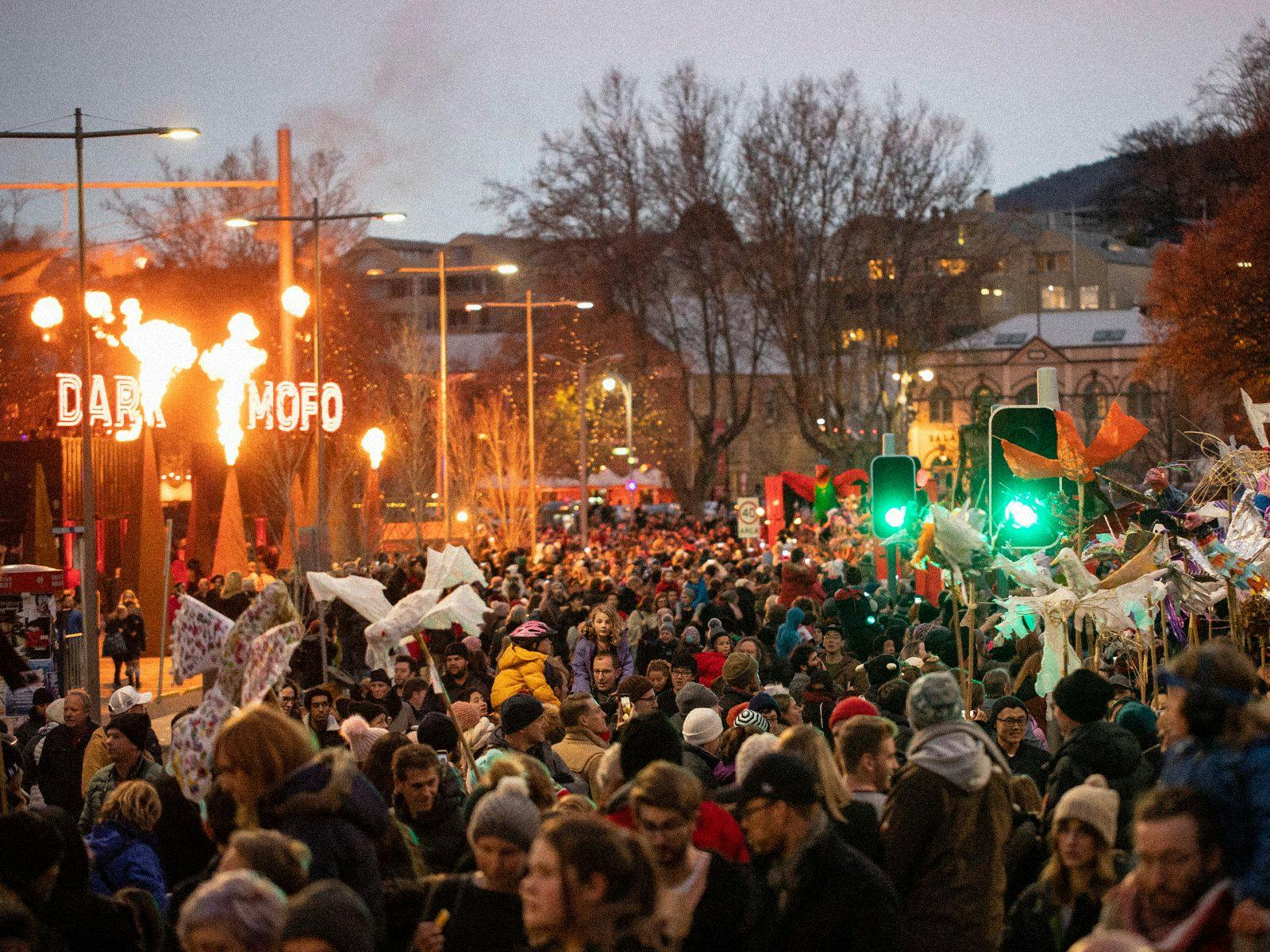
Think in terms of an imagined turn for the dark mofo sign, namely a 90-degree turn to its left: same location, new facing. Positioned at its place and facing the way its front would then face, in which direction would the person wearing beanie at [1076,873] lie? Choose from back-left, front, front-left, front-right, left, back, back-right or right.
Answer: right

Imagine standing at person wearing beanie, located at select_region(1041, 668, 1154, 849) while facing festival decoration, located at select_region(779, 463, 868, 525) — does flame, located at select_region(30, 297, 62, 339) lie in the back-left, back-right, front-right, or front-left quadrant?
front-left

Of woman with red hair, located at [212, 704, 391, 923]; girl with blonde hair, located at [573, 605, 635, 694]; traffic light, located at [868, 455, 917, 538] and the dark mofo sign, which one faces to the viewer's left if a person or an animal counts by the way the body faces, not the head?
woman with red hair, located at [212, 704, 391, 923]

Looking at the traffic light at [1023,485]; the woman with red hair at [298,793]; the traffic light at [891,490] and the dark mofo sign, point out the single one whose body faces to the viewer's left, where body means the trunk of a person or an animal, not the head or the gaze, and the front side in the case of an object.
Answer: the woman with red hair

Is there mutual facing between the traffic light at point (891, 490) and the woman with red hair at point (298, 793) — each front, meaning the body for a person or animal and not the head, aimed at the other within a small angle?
no

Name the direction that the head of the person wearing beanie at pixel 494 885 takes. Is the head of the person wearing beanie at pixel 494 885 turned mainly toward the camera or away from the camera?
toward the camera

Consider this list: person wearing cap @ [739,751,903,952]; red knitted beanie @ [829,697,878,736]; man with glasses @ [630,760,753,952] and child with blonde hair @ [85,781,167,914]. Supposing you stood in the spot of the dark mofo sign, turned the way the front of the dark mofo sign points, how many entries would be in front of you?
4

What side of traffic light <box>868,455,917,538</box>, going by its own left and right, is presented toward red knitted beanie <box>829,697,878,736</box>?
front

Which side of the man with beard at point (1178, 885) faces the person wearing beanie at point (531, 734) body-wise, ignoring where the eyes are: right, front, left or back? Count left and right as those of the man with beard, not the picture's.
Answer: right

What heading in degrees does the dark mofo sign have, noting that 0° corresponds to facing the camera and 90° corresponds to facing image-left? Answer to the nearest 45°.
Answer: approximately 0°

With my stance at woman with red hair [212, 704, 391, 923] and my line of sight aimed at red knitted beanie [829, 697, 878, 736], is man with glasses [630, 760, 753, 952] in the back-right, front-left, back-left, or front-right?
front-right

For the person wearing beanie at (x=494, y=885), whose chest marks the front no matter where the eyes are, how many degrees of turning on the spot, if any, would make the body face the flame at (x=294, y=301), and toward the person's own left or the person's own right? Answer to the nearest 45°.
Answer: approximately 135° to the person's own left

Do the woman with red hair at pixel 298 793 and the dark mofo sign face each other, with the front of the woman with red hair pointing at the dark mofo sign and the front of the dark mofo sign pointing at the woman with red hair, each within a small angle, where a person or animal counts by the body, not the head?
no

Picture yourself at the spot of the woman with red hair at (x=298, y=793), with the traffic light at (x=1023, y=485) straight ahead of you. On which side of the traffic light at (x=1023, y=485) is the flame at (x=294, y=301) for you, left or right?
left

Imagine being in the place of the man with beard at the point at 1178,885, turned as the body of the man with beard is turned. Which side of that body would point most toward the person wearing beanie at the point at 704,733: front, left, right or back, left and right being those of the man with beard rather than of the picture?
right

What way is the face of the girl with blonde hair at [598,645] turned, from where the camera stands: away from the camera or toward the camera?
toward the camera

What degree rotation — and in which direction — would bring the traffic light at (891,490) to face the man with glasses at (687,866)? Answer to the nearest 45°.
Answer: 0° — it already faces them

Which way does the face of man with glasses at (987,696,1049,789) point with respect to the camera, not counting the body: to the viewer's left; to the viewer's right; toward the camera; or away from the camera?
toward the camera

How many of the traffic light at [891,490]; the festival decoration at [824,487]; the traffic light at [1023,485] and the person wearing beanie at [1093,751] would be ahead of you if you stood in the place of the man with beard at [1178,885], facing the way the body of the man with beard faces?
0

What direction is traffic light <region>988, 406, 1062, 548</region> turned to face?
toward the camera
